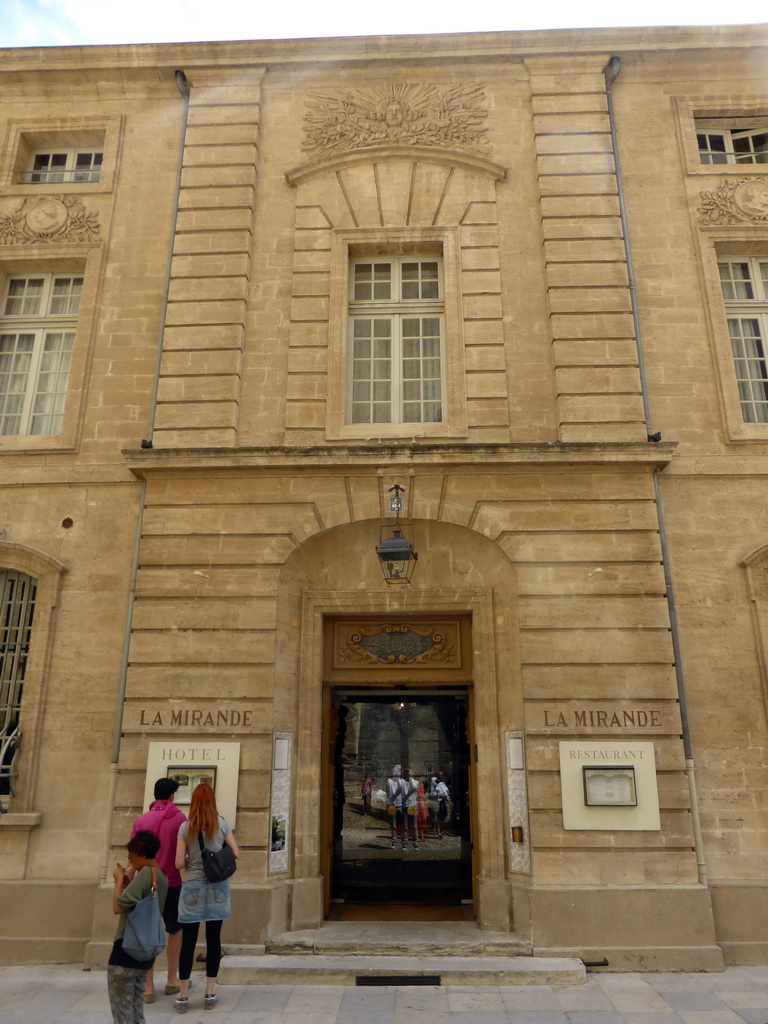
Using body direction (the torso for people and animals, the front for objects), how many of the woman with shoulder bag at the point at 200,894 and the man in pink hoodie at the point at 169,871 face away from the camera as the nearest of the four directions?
2

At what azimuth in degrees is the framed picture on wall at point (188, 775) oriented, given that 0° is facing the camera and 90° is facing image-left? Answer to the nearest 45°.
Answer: approximately 0°

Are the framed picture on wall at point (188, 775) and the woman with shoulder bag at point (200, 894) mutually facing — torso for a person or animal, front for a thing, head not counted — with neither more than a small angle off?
yes

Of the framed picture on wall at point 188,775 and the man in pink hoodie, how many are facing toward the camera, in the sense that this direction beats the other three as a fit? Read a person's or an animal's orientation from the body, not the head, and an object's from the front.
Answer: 1

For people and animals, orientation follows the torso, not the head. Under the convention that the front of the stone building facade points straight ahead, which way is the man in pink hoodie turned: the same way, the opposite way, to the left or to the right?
the opposite way

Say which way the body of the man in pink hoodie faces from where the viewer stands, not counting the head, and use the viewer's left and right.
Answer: facing away from the viewer

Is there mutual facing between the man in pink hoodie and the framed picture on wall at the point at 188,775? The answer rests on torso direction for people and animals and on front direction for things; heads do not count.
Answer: yes

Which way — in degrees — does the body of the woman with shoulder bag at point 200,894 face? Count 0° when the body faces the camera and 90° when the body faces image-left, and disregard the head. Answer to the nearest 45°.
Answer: approximately 180°

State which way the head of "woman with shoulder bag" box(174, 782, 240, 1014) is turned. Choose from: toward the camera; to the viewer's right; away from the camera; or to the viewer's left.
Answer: away from the camera

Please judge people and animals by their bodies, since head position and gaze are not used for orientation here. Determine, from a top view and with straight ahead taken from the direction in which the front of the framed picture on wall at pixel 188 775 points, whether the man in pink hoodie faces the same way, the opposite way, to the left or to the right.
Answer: the opposite way
